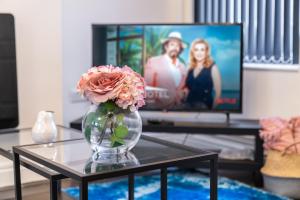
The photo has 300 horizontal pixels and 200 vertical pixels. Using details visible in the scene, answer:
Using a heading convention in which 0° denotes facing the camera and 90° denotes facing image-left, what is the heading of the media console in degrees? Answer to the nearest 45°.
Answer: approximately 0°

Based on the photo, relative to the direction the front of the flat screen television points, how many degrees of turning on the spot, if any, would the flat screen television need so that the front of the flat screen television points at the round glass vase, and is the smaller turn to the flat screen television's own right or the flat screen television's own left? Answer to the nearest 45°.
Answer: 0° — it already faces it

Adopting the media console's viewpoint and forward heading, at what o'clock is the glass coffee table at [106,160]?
The glass coffee table is roughly at 1 o'clock from the media console.

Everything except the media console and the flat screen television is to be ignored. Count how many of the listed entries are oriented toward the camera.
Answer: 2

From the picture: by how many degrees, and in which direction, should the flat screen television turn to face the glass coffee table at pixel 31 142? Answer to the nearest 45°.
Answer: approximately 45° to its right
